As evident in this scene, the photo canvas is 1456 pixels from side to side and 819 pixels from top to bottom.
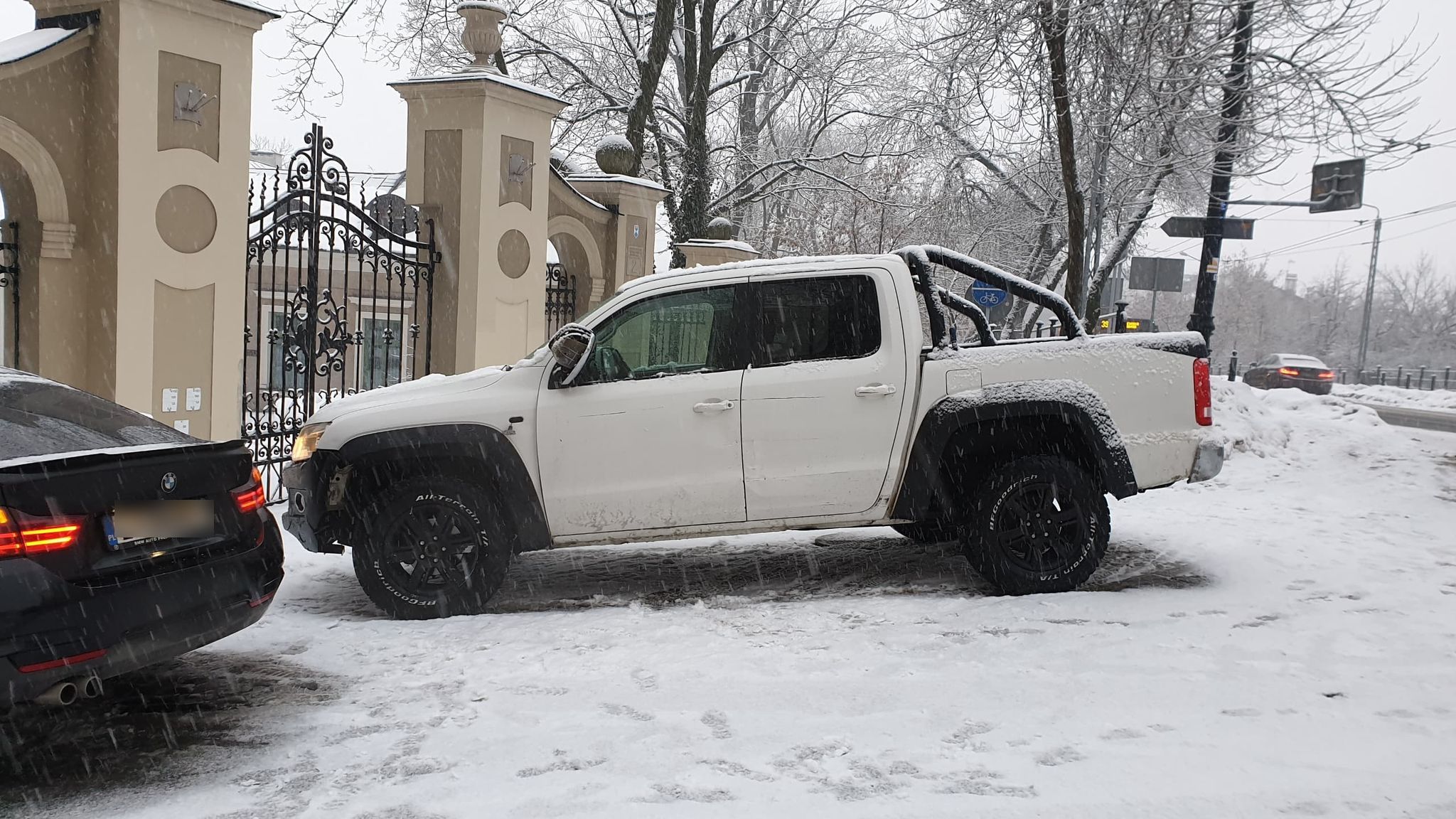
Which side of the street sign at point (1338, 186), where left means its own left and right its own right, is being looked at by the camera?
back

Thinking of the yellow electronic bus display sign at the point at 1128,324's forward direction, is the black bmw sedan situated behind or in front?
in front

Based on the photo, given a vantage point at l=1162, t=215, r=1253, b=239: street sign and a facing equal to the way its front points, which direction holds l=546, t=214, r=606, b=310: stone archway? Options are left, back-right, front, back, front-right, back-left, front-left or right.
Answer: back-left

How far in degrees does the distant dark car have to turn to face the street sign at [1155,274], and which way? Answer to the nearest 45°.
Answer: approximately 135° to its left

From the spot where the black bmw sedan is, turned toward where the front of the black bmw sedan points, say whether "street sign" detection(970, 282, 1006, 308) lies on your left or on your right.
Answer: on your right

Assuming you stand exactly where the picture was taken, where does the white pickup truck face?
facing to the left of the viewer

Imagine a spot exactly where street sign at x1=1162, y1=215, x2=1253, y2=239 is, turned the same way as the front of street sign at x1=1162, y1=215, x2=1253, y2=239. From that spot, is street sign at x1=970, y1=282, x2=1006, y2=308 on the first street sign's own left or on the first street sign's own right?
on the first street sign's own left

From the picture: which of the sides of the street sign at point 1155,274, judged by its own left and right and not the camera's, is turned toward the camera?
back

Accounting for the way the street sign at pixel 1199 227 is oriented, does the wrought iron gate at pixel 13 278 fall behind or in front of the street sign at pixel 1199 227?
behind

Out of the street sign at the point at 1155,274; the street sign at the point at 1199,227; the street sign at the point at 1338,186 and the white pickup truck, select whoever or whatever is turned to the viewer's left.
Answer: the white pickup truck

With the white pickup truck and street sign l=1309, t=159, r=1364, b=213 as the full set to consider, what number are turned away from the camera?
1

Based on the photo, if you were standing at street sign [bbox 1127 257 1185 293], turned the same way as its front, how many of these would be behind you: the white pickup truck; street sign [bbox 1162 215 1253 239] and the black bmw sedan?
3

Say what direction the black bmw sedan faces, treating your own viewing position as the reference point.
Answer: facing away from the viewer and to the left of the viewer

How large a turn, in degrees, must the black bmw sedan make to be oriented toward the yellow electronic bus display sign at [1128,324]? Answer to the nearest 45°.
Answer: approximately 90° to its right

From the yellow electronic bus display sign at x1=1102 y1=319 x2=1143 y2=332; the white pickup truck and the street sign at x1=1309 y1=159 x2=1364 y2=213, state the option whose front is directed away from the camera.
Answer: the street sign at x1=1309 y1=159 x2=1364 y2=213

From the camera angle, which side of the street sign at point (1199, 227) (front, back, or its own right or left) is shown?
back

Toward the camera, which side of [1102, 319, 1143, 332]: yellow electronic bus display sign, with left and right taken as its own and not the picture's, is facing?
front
